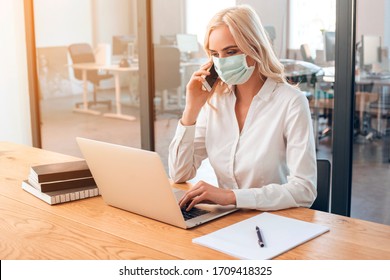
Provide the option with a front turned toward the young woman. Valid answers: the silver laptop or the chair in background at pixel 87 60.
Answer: the silver laptop

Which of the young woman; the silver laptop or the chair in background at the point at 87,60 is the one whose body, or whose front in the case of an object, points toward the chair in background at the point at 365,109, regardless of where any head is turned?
the silver laptop

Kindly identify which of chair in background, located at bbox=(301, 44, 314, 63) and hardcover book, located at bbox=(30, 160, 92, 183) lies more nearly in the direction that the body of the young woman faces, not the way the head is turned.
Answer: the hardcover book

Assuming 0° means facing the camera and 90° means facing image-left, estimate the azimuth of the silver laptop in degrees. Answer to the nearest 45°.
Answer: approximately 225°

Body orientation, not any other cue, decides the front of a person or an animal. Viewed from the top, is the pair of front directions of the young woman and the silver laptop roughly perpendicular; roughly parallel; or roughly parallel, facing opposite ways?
roughly parallel, facing opposite ways

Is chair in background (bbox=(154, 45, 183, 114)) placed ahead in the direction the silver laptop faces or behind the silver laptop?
ahead

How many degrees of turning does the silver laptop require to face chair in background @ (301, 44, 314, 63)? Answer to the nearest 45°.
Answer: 0° — it already faces it

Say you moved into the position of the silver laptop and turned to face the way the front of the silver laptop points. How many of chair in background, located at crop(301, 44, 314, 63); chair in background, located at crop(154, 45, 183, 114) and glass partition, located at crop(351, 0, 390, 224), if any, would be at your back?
0

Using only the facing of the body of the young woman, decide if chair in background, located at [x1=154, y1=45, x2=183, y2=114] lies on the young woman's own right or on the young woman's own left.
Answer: on the young woman's own right

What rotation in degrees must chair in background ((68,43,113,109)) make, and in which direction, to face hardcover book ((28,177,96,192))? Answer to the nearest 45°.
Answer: approximately 135° to its right

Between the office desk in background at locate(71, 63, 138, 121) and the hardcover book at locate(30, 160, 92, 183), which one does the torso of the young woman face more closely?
the hardcover book

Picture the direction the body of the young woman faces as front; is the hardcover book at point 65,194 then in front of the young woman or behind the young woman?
in front

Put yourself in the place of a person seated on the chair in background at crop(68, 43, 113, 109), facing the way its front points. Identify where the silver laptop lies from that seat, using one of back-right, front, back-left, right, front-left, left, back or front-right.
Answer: back-right

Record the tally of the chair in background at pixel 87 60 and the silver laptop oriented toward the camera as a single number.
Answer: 0
